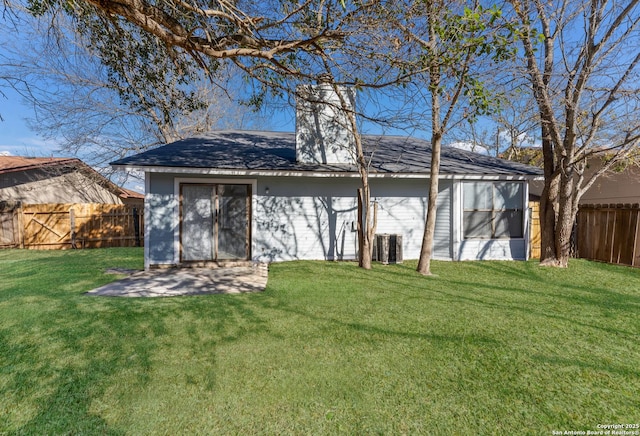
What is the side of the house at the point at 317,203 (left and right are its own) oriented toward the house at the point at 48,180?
left

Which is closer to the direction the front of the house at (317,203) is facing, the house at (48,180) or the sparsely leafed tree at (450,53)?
the house

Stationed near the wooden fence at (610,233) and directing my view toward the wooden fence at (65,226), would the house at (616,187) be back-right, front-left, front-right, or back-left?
back-right

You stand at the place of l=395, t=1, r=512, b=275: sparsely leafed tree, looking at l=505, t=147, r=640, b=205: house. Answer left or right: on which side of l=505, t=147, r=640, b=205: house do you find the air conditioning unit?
left

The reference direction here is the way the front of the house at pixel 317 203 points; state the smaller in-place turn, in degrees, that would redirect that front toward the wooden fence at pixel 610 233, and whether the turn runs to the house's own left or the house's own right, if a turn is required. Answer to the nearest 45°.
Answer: approximately 90° to the house's own right

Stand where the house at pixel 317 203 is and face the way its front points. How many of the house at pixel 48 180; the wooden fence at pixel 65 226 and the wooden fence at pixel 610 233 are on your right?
1

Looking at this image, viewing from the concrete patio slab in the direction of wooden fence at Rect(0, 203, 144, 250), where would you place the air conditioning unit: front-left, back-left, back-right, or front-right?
back-right

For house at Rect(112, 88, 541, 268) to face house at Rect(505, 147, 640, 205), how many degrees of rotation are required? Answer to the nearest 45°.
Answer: approximately 90° to its right

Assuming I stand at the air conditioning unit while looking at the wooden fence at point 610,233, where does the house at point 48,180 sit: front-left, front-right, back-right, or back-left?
back-left

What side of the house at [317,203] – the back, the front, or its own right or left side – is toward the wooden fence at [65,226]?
left
